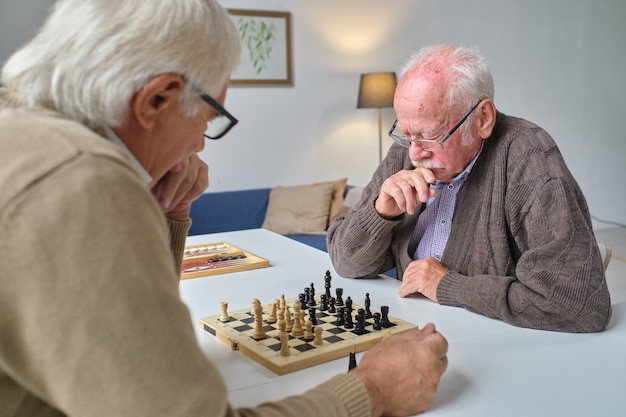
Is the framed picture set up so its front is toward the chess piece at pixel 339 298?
yes

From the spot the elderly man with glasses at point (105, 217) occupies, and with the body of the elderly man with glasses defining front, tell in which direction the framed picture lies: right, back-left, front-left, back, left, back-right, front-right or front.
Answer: front-left

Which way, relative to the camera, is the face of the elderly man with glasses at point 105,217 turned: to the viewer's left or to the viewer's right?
to the viewer's right

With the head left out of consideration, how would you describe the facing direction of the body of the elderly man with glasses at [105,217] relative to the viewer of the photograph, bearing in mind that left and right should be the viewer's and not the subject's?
facing away from the viewer and to the right of the viewer

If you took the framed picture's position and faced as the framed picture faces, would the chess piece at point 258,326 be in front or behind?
in front

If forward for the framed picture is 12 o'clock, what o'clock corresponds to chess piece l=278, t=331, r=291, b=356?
The chess piece is roughly at 12 o'clock from the framed picture.

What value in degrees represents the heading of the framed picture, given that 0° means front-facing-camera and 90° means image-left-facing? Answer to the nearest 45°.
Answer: approximately 0°

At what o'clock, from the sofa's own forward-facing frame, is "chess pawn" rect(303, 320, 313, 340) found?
The chess pawn is roughly at 12 o'clock from the sofa.

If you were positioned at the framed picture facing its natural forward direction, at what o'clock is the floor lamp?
The floor lamp is roughly at 9 o'clock from the framed picture.

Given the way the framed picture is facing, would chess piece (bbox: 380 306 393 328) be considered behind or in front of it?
in front

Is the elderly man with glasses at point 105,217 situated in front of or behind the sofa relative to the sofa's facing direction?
in front

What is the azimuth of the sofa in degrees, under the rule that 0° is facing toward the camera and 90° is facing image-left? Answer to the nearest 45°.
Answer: approximately 0°
